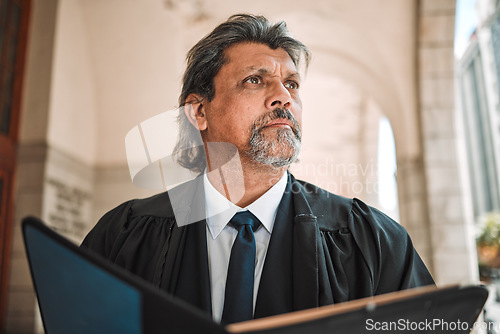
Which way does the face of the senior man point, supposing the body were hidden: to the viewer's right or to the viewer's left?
to the viewer's right

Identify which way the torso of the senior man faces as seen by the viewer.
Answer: toward the camera

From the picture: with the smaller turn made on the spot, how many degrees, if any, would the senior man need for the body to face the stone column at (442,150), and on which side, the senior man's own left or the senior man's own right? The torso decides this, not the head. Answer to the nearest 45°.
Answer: approximately 135° to the senior man's own left

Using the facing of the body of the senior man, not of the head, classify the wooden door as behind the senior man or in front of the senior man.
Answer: behind
